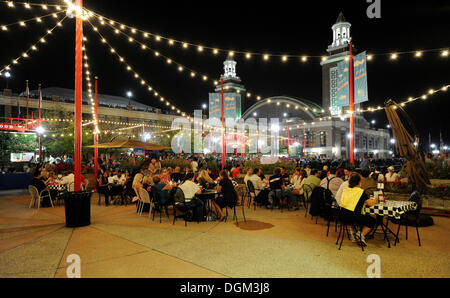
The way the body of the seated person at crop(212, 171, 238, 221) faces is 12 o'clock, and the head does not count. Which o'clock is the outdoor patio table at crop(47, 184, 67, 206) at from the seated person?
The outdoor patio table is roughly at 1 o'clock from the seated person.

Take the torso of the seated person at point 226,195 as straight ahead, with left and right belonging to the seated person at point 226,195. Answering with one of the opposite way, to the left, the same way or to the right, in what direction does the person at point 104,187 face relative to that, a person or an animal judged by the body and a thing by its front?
the opposite way

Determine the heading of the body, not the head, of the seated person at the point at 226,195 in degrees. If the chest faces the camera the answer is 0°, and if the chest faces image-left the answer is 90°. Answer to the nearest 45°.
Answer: approximately 90°

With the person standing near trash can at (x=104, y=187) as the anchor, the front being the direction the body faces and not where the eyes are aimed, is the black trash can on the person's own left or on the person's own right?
on the person's own right

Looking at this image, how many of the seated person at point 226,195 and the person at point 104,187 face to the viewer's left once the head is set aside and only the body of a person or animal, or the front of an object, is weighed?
1

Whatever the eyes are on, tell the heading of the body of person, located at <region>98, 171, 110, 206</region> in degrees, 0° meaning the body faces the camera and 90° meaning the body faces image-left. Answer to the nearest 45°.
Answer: approximately 270°

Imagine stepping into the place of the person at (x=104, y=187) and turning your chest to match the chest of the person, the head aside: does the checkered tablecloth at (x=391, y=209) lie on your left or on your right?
on your right

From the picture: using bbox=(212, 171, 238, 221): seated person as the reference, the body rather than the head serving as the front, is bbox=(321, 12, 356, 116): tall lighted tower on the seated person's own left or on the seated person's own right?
on the seated person's own right

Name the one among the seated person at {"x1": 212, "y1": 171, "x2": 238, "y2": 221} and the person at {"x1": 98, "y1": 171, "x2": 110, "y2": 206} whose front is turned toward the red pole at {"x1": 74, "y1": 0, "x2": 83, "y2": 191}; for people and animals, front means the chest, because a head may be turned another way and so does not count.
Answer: the seated person at {"x1": 212, "y1": 171, "x2": 238, "y2": 221}
